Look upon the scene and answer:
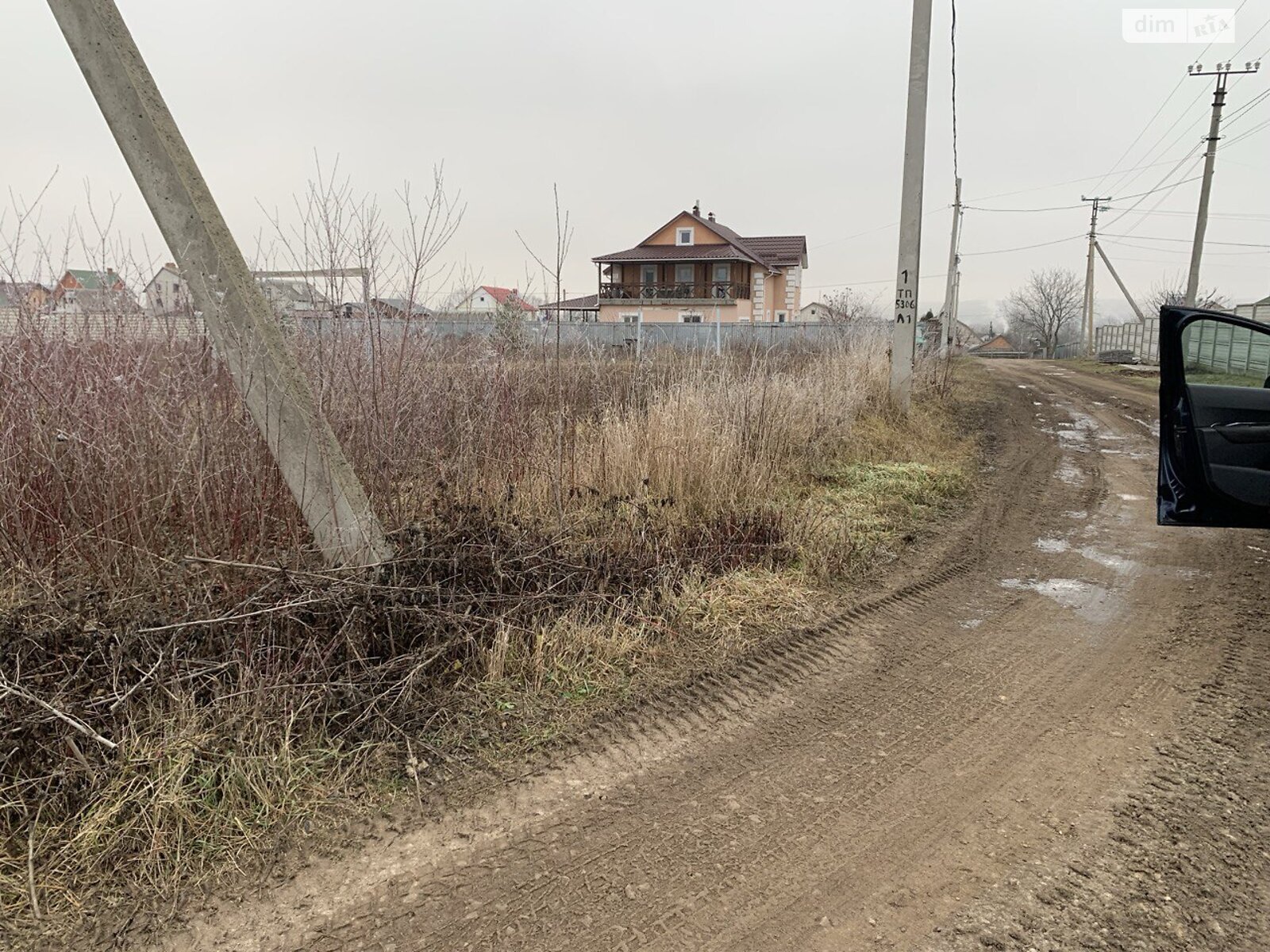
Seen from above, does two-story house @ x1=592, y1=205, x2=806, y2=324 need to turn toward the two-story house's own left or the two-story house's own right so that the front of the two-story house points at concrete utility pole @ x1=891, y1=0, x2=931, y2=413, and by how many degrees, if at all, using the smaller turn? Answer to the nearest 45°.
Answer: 0° — it already faces it

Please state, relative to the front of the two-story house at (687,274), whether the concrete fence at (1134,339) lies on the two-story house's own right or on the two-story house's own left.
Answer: on the two-story house's own left

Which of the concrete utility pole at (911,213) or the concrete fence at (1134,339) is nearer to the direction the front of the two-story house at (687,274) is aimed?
the concrete utility pole

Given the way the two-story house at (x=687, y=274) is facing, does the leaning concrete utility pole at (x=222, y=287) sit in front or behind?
in front

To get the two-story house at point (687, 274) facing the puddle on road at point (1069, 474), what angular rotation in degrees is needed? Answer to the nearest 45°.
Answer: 0° — it already faces it

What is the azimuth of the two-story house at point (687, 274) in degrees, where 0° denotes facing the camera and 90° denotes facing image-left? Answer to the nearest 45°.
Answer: approximately 0°

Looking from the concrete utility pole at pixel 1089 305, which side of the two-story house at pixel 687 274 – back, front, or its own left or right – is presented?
left
